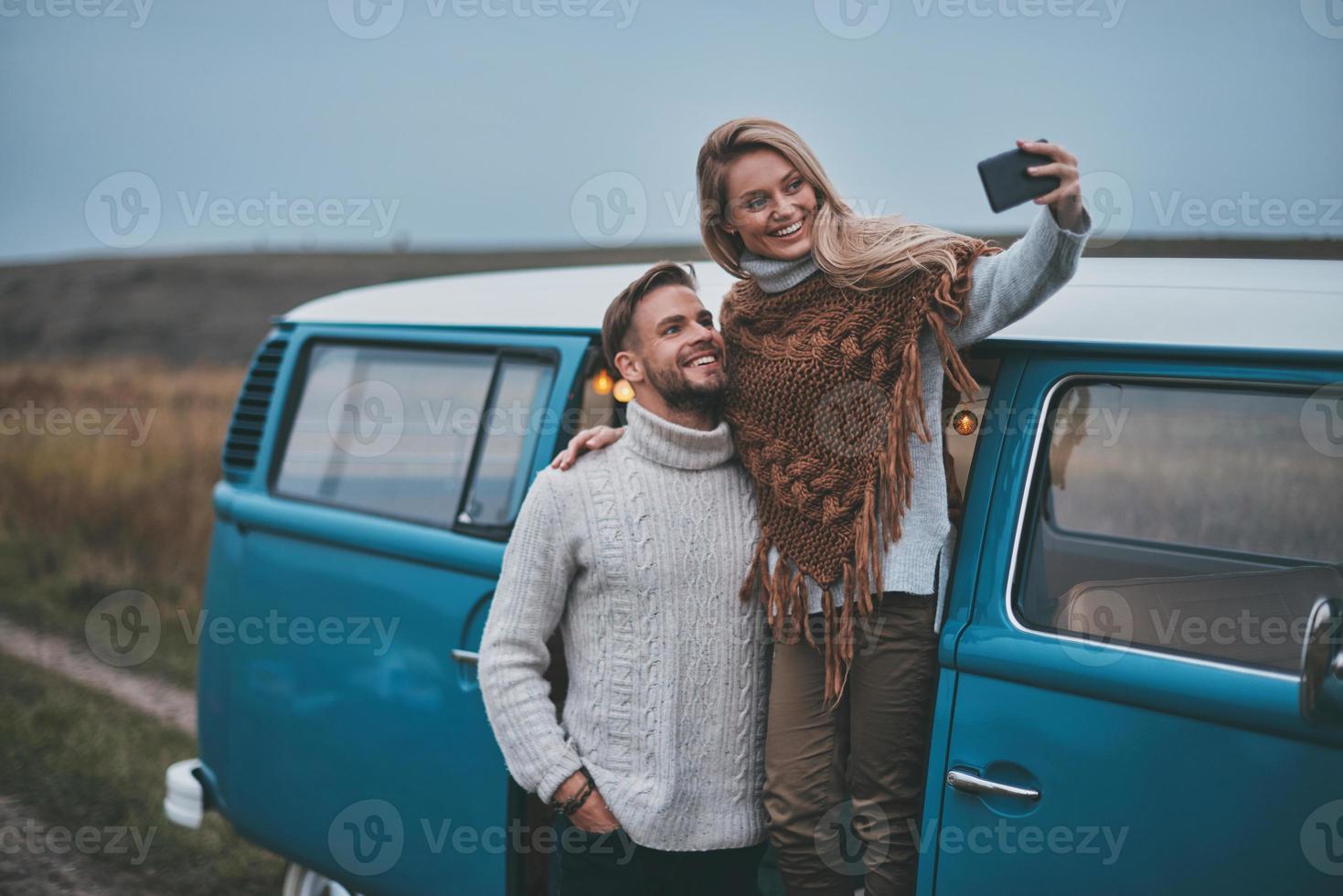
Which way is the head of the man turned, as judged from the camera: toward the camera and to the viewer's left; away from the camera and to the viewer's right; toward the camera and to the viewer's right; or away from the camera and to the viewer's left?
toward the camera and to the viewer's right

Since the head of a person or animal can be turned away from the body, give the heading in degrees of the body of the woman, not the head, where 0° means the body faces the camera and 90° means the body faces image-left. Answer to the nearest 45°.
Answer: approximately 0°
